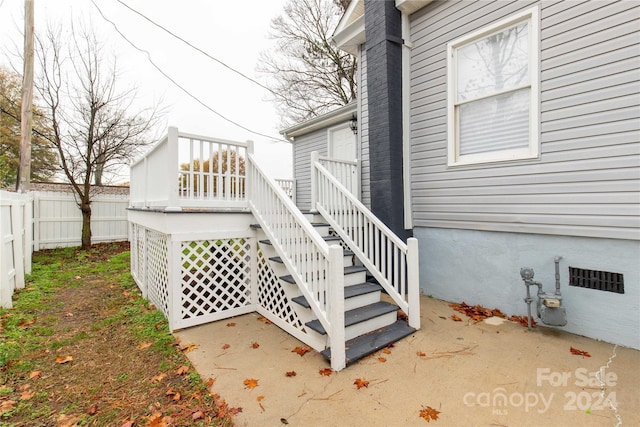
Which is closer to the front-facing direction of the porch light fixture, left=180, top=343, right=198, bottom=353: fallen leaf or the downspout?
the fallen leaf

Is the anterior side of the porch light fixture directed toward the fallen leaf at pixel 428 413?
no

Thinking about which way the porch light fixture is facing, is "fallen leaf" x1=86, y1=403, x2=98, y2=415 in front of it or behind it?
in front

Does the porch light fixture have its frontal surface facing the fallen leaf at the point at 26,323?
yes

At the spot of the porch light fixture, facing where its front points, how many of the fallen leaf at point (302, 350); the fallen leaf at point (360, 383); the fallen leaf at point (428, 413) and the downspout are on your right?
0

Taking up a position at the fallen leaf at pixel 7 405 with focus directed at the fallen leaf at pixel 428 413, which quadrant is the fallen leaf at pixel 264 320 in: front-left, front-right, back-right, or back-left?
front-left

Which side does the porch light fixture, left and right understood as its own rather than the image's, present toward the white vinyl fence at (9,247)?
front

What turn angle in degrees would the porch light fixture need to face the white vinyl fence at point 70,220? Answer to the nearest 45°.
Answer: approximately 45° to its right

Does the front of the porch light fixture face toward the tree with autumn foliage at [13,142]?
no

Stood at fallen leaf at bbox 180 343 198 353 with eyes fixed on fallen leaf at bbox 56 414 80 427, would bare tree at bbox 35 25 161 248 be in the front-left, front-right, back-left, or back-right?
back-right

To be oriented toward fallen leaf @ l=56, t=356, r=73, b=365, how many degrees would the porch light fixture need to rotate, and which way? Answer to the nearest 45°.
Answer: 0° — it already faces it

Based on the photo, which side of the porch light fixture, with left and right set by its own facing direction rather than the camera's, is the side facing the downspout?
left

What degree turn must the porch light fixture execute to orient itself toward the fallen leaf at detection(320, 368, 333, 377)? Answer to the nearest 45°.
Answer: approximately 45° to its left

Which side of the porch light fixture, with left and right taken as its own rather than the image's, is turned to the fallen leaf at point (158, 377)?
front

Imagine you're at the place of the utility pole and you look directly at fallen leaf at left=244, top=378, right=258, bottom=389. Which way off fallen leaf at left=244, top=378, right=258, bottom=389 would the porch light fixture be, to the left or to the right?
left

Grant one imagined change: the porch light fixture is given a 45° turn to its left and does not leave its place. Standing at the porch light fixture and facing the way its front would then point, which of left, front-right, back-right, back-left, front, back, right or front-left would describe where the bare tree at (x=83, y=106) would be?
right

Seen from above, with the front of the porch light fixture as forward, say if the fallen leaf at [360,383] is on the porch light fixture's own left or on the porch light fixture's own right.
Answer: on the porch light fixture's own left

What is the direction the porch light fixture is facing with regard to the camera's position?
facing the viewer and to the left of the viewer

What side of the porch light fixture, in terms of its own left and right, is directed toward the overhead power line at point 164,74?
right
